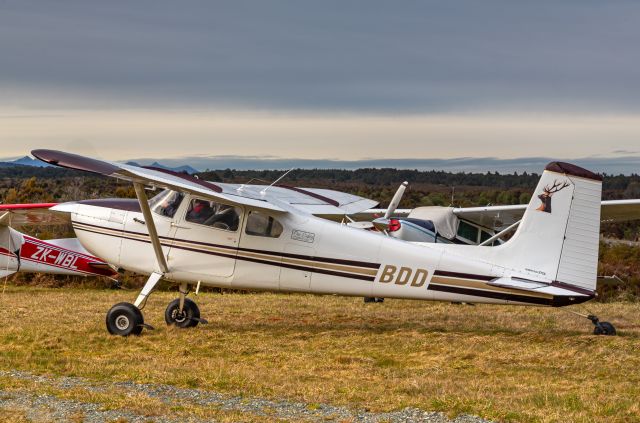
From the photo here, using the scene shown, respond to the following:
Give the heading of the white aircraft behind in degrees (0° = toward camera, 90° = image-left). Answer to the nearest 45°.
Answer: approximately 45°

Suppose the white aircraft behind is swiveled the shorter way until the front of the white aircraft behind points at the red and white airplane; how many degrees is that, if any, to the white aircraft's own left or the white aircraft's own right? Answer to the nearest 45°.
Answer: approximately 45° to the white aircraft's own right

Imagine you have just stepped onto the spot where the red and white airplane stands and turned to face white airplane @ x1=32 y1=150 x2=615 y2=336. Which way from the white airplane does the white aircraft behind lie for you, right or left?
left

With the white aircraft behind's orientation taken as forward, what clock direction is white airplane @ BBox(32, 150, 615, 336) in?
The white airplane is roughly at 11 o'clock from the white aircraft behind.
